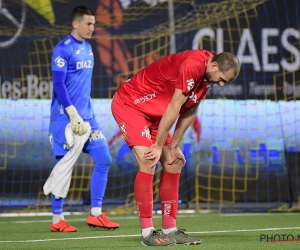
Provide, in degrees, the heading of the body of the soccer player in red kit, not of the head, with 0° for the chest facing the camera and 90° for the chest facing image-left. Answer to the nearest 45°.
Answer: approximately 315°

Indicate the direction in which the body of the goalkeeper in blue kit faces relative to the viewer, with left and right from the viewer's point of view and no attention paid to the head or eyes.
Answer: facing the viewer and to the right of the viewer

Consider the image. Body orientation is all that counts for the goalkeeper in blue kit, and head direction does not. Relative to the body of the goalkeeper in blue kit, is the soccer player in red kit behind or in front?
in front

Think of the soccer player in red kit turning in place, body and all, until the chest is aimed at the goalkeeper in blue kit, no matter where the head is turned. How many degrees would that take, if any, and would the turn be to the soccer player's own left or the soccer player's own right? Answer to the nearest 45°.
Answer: approximately 180°

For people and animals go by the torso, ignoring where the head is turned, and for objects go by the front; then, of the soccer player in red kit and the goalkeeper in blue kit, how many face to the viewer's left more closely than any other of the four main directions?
0
